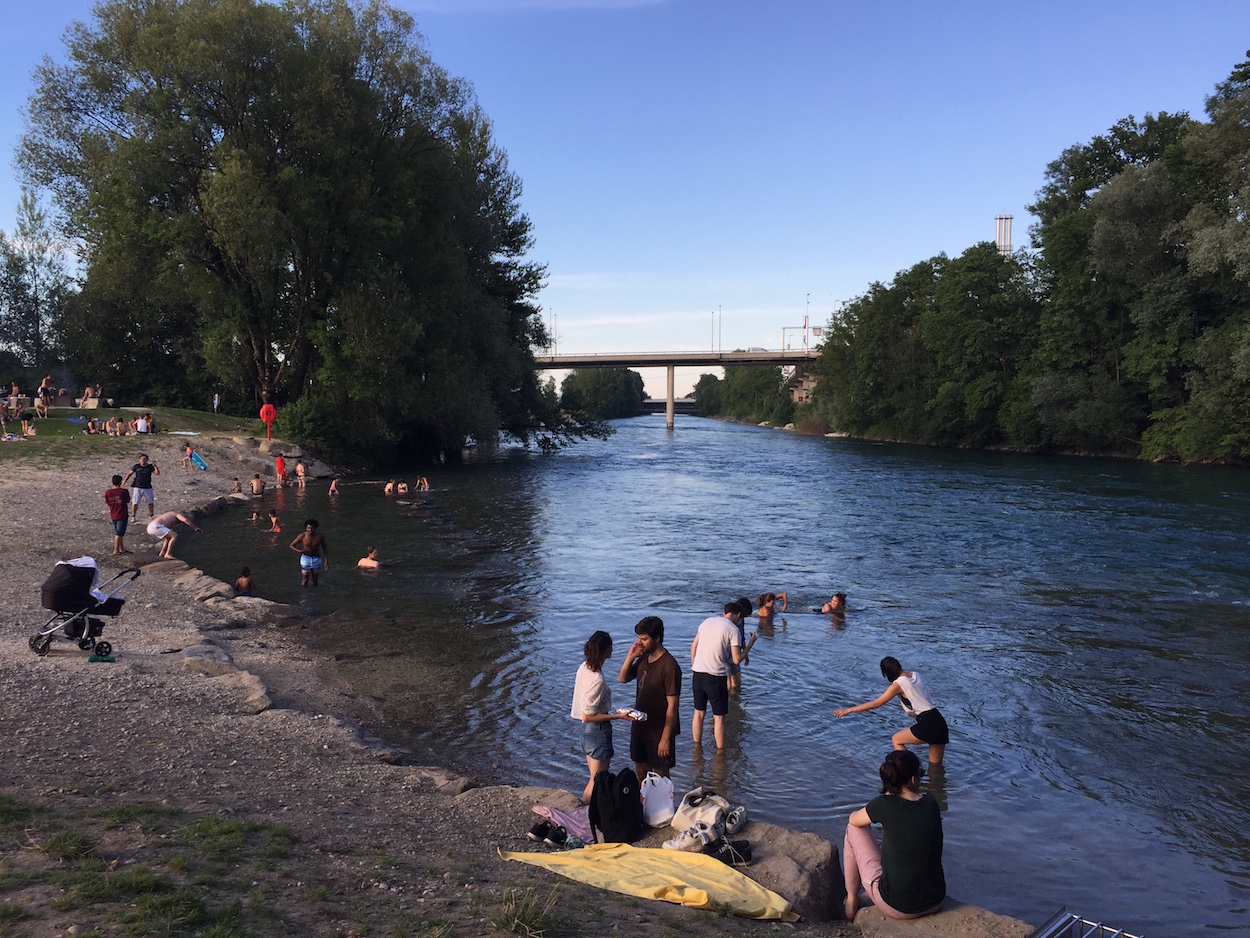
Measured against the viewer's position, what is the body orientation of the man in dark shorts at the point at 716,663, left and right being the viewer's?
facing away from the viewer and to the right of the viewer

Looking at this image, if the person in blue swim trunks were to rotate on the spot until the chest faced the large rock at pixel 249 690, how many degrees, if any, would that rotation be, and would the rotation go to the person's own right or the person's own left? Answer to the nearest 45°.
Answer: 0° — they already face it

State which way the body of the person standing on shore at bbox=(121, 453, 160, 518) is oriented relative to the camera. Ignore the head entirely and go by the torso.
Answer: toward the camera

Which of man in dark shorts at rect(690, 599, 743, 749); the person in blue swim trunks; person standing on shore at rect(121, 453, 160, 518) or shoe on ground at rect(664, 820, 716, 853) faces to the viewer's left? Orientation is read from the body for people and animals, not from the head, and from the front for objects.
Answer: the shoe on ground

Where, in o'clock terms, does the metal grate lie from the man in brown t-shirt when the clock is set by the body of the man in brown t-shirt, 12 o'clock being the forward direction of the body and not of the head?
The metal grate is roughly at 9 o'clock from the man in brown t-shirt.

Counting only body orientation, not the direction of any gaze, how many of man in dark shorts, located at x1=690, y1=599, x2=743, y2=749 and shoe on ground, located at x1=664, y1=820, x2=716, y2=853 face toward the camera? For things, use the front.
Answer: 0

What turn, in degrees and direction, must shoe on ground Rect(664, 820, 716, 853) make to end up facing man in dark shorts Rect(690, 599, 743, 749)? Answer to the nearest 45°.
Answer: approximately 90° to its right

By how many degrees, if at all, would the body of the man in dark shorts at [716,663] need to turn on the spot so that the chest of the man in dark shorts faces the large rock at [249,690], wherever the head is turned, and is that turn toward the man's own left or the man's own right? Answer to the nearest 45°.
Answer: approximately 135° to the man's own left

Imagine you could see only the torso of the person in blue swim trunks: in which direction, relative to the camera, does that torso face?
toward the camera

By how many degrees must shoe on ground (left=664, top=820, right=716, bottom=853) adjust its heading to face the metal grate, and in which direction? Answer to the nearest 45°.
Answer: approximately 180°

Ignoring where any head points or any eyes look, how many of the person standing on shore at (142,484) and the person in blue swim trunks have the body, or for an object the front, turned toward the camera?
2

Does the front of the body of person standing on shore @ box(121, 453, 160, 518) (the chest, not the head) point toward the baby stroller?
yes

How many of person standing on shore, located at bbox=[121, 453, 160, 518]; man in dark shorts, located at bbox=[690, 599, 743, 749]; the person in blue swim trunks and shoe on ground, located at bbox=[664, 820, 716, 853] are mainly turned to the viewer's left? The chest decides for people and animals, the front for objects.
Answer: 1

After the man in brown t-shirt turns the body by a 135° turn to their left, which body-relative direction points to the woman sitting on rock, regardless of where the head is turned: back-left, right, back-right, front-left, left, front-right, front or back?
front-right

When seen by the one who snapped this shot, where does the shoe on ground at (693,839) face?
facing to the left of the viewer

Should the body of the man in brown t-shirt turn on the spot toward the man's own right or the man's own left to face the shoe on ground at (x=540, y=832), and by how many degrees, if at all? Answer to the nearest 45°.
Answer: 0° — they already face it
